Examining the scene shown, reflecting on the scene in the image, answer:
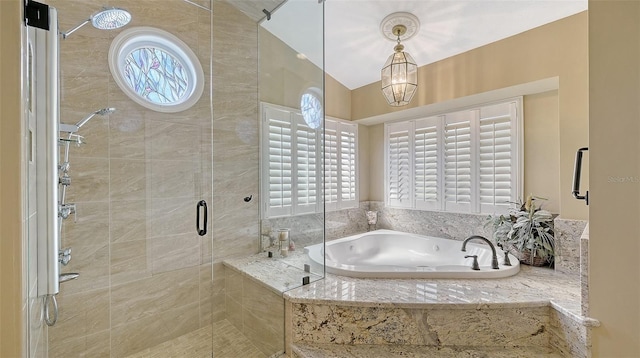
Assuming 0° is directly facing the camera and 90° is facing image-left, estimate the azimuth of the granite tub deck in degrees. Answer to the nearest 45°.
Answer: approximately 0°

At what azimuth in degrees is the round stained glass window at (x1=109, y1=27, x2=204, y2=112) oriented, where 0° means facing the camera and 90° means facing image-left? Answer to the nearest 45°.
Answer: approximately 315°
